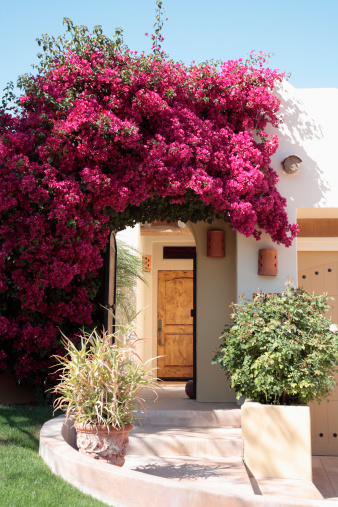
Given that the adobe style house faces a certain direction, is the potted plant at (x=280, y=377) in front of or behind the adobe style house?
in front

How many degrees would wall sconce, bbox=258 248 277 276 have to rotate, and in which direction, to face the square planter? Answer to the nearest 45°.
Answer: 0° — it already faces it

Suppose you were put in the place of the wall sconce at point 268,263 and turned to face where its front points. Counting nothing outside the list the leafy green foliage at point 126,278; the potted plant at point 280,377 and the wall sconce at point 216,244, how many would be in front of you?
1

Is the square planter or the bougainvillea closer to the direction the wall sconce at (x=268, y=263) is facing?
the square planter

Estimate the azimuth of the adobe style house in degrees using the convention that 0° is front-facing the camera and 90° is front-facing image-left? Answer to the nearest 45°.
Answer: approximately 0°

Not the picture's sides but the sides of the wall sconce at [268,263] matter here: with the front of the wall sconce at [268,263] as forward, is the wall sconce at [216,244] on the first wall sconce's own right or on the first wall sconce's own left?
on the first wall sconce's own right

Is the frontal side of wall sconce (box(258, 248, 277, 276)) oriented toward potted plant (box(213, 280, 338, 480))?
yes

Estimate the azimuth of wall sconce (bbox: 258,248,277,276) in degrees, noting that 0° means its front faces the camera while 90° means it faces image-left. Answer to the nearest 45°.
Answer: approximately 0°

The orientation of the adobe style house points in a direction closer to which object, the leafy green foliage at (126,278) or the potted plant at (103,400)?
the potted plant
